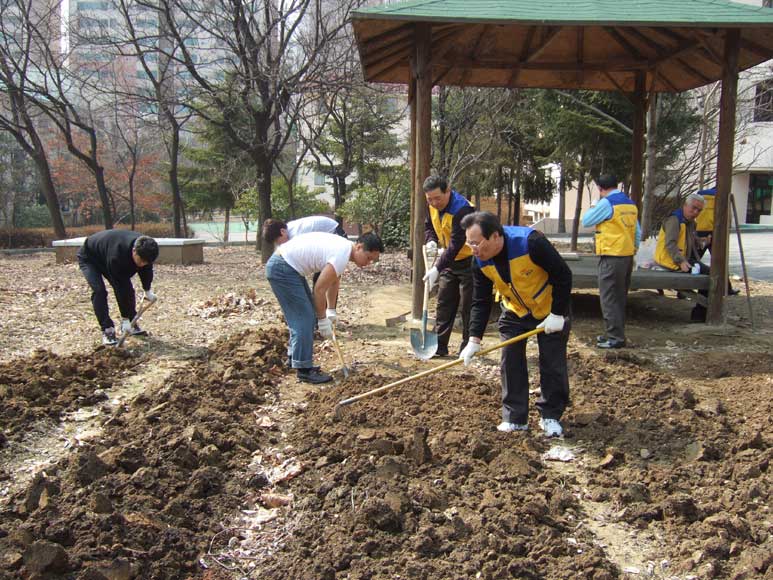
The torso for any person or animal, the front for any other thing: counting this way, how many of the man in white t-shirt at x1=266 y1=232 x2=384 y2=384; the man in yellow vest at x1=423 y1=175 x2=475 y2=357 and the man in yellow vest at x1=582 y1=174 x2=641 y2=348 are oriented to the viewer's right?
1

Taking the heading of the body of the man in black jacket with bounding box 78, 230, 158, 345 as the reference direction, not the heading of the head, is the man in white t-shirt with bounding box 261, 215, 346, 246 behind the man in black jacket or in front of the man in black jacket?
in front

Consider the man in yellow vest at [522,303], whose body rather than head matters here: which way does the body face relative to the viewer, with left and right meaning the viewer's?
facing the viewer and to the left of the viewer

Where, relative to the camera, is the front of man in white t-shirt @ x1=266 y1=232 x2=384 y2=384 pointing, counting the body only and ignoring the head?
to the viewer's right

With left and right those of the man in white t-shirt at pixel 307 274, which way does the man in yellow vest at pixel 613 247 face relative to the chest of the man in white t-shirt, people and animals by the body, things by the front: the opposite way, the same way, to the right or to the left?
to the left

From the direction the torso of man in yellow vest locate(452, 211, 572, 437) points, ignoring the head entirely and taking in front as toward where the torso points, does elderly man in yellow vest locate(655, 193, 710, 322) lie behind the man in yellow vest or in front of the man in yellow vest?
behind

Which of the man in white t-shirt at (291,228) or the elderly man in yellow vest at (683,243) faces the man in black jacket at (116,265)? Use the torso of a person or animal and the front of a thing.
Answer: the man in white t-shirt

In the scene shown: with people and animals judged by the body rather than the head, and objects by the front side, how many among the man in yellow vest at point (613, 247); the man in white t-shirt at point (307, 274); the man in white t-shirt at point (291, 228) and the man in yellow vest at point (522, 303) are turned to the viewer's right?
1

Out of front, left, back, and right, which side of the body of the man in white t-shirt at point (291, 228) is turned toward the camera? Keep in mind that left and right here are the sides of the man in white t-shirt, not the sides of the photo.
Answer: left

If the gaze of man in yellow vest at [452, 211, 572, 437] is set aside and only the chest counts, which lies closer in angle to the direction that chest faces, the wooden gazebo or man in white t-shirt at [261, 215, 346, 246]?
the man in white t-shirt

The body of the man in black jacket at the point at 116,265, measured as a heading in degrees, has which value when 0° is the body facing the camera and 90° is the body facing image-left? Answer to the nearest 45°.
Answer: approximately 315°

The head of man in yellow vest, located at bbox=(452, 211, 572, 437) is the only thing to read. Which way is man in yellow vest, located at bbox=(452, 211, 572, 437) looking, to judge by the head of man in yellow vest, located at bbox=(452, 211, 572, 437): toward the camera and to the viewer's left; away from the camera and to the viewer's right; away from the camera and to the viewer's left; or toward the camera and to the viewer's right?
toward the camera and to the viewer's left

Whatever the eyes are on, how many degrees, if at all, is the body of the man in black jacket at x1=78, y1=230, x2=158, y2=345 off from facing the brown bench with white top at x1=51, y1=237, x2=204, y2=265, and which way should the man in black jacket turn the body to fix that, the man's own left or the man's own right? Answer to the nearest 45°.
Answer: approximately 135° to the man's own left

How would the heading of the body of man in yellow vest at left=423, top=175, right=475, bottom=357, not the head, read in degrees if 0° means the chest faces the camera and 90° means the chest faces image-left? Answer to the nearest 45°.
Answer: approximately 45°

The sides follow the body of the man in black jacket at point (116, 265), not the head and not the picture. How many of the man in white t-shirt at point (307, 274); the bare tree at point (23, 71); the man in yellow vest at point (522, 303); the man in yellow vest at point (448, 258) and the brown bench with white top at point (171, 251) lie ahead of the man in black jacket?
3
